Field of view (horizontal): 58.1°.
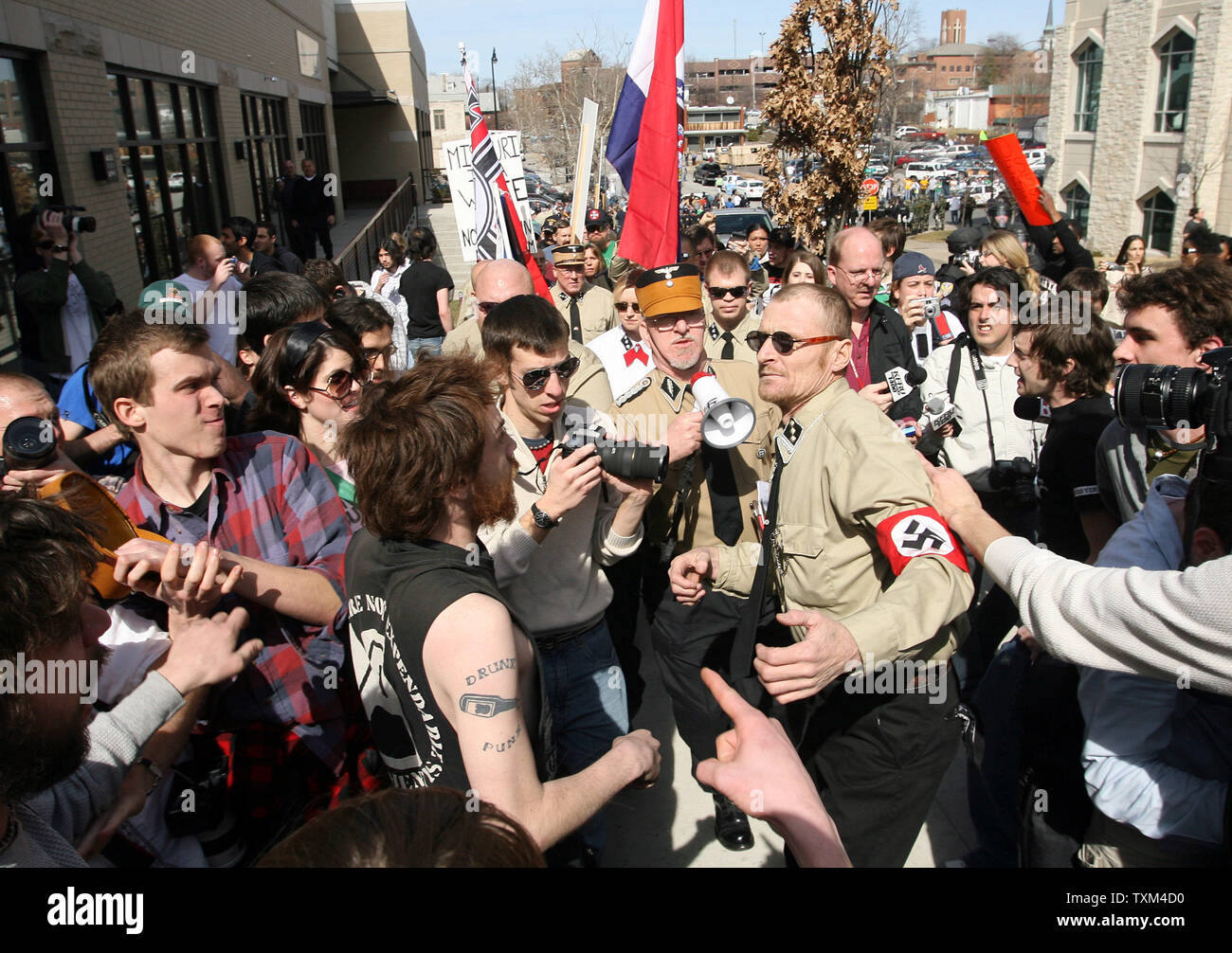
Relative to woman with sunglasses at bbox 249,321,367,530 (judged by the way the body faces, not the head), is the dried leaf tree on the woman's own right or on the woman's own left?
on the woman's own left

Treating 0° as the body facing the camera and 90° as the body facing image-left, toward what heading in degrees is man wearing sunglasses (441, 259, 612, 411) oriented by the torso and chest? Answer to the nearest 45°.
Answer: approximately 0°

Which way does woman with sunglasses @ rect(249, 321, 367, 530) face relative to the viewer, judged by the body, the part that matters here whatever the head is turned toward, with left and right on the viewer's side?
facing the viewer and to the right of the viewer

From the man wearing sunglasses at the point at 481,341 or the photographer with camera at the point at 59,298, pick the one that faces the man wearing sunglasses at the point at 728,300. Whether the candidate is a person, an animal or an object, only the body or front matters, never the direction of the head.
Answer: the photographer with camera

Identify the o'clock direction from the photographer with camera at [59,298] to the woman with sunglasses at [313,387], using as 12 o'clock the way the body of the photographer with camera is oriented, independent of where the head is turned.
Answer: The woman with sunglasses is roughly at 1 o'clock from the photographer with camera.

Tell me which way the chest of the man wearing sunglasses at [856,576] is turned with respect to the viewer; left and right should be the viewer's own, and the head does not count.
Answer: facing the viewer and to the left of the viewer

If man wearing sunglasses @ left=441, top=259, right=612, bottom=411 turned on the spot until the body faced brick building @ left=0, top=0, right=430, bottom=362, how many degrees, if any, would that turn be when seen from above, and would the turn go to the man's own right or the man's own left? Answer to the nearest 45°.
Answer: approximately 135° to the man's own right

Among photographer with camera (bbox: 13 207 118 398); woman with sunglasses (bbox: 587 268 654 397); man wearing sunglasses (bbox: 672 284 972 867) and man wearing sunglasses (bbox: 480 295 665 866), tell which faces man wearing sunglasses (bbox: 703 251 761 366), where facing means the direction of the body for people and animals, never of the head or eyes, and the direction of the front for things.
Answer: the photographer with camera

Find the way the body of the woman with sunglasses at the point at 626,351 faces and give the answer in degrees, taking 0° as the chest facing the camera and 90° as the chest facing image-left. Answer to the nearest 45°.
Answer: approximately 0°

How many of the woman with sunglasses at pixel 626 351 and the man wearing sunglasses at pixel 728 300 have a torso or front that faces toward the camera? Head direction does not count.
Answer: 2

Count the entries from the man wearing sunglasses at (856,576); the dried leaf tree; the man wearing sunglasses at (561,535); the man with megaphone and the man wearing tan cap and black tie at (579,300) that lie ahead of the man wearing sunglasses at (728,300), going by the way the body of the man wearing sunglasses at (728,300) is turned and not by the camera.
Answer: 3

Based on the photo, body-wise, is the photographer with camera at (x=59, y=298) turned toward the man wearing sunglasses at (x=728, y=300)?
yes
